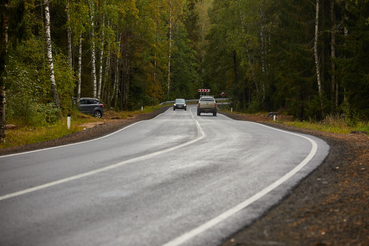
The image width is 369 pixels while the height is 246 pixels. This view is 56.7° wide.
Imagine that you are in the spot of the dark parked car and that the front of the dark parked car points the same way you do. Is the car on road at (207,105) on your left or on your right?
on your right

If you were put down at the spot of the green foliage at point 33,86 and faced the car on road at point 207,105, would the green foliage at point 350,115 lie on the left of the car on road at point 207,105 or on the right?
right

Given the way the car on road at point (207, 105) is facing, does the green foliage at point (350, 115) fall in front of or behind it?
behind

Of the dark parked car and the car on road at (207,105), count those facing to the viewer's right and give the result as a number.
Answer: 0

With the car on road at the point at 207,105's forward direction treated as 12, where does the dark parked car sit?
The dark parked car is roughly at 8 o'clock from the car on road.

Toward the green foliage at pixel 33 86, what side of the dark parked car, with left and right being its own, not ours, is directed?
left

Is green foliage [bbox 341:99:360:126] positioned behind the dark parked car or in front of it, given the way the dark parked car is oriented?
behind

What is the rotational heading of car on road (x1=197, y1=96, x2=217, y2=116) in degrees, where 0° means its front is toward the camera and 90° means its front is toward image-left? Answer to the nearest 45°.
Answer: approximately 180°
